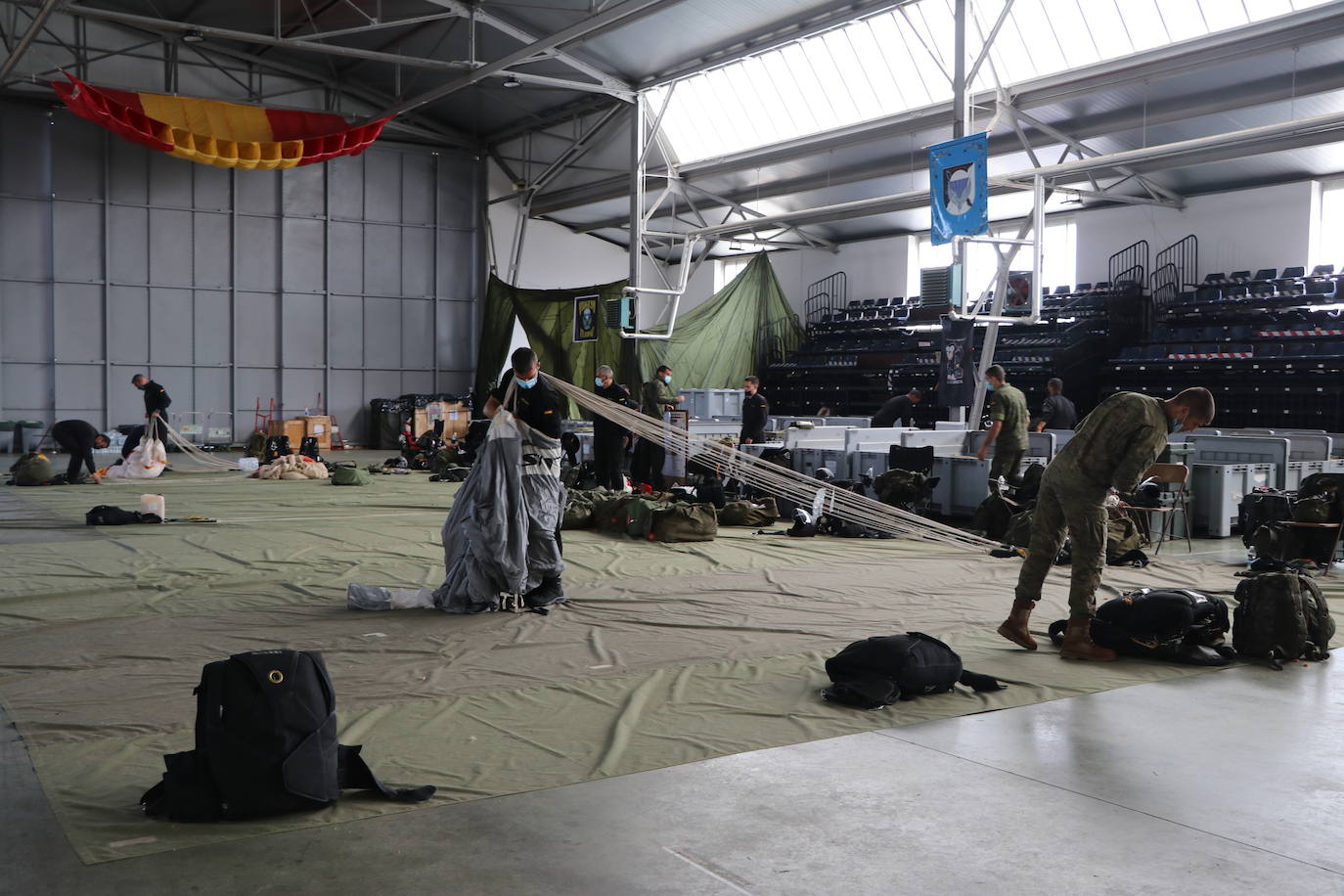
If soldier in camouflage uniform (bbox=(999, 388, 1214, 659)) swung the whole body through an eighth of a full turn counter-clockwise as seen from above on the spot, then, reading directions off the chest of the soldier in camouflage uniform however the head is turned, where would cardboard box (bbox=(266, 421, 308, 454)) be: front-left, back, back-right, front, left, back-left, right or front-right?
left

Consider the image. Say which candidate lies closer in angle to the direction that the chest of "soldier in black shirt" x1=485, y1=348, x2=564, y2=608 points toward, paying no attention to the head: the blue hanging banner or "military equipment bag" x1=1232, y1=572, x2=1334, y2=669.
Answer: the military equipment bag

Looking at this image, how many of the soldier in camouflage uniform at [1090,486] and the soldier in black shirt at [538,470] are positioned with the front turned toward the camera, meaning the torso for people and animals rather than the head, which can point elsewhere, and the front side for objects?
1

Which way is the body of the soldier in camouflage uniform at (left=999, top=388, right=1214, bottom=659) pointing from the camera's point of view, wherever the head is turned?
to the viewer's right

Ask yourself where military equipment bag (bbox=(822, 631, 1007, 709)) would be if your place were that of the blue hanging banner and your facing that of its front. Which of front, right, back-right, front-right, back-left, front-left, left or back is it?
front-left

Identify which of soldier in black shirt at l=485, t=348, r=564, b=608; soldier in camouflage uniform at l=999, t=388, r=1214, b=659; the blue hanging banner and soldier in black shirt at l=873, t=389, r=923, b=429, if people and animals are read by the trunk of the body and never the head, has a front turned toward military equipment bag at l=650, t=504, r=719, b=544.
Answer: the blue hanging banner

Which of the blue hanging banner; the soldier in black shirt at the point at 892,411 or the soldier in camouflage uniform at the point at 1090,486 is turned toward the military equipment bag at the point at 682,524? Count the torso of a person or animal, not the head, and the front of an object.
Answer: the blue hanging banner

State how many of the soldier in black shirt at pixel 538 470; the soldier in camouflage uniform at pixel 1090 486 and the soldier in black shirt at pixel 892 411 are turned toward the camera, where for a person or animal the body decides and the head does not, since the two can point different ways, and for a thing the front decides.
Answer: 1

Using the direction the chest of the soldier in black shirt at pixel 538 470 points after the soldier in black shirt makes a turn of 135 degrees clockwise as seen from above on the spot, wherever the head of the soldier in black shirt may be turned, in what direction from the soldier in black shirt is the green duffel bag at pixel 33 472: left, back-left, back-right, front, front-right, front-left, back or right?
front

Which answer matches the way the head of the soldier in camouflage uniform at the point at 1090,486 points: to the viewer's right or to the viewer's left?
to the viewer's right

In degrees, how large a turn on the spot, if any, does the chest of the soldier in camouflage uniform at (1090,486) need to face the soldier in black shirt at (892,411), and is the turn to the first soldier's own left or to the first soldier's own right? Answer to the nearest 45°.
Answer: approximately 90° to the first soldier's own left

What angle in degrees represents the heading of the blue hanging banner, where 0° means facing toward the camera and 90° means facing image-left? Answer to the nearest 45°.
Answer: approximately 45°
